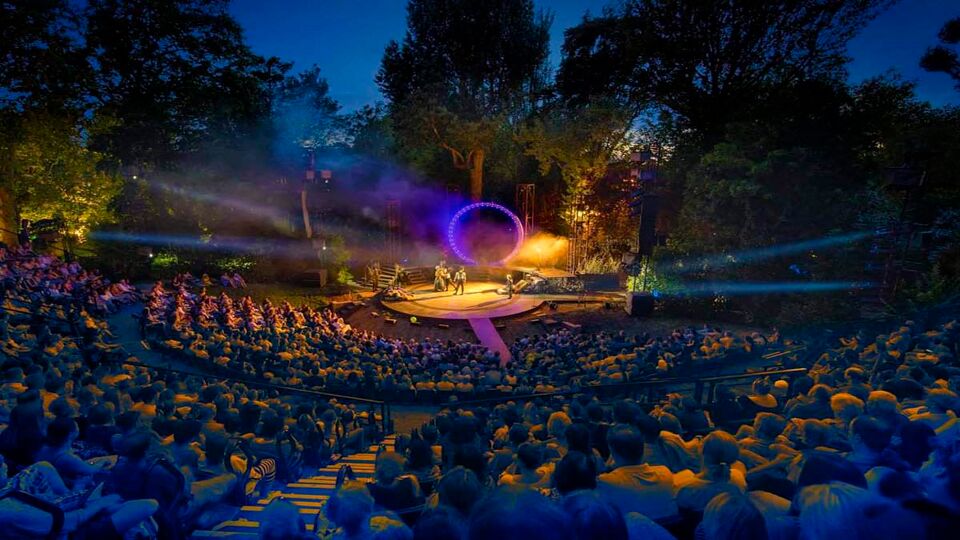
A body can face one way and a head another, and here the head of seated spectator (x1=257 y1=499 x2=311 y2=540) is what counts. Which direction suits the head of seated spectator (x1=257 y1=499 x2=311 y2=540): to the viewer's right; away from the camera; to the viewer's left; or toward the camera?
away from the camera

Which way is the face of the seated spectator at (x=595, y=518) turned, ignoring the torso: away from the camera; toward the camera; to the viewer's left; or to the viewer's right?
away from the camera

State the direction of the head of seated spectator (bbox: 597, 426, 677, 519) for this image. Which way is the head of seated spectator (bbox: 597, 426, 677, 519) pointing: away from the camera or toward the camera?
away from the camera

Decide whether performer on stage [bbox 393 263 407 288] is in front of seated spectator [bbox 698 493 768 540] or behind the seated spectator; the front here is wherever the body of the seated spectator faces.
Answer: in front

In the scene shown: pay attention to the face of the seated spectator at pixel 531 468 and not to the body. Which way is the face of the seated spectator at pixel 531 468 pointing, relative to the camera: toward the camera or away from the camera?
away from the camera

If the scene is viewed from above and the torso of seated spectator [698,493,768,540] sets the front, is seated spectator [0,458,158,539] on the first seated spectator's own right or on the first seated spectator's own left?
on the first seated spectator's own left

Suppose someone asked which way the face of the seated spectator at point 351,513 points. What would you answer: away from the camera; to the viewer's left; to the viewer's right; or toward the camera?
away from the camera

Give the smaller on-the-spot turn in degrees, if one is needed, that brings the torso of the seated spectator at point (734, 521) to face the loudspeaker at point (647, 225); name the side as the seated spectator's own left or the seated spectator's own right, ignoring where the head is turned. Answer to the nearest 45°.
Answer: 0° — they already face it

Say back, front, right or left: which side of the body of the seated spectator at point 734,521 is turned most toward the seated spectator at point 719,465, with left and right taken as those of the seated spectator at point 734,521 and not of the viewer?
front

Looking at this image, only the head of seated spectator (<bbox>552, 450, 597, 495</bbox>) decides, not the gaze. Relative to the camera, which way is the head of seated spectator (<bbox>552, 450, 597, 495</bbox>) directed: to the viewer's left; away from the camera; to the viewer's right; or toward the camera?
away from the camera

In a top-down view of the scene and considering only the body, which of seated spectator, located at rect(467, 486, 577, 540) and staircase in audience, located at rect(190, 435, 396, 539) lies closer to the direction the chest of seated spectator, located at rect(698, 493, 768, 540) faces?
the staircase in audience

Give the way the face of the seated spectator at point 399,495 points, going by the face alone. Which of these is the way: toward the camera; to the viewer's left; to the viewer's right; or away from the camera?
away from the camera

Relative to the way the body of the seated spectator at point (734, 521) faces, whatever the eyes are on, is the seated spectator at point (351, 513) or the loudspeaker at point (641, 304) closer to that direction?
the loudspeaker

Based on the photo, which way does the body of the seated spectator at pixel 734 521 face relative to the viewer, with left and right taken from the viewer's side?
facing away from the viewer

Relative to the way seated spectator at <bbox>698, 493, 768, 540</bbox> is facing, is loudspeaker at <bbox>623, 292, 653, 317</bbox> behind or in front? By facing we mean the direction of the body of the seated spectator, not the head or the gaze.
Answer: in front
